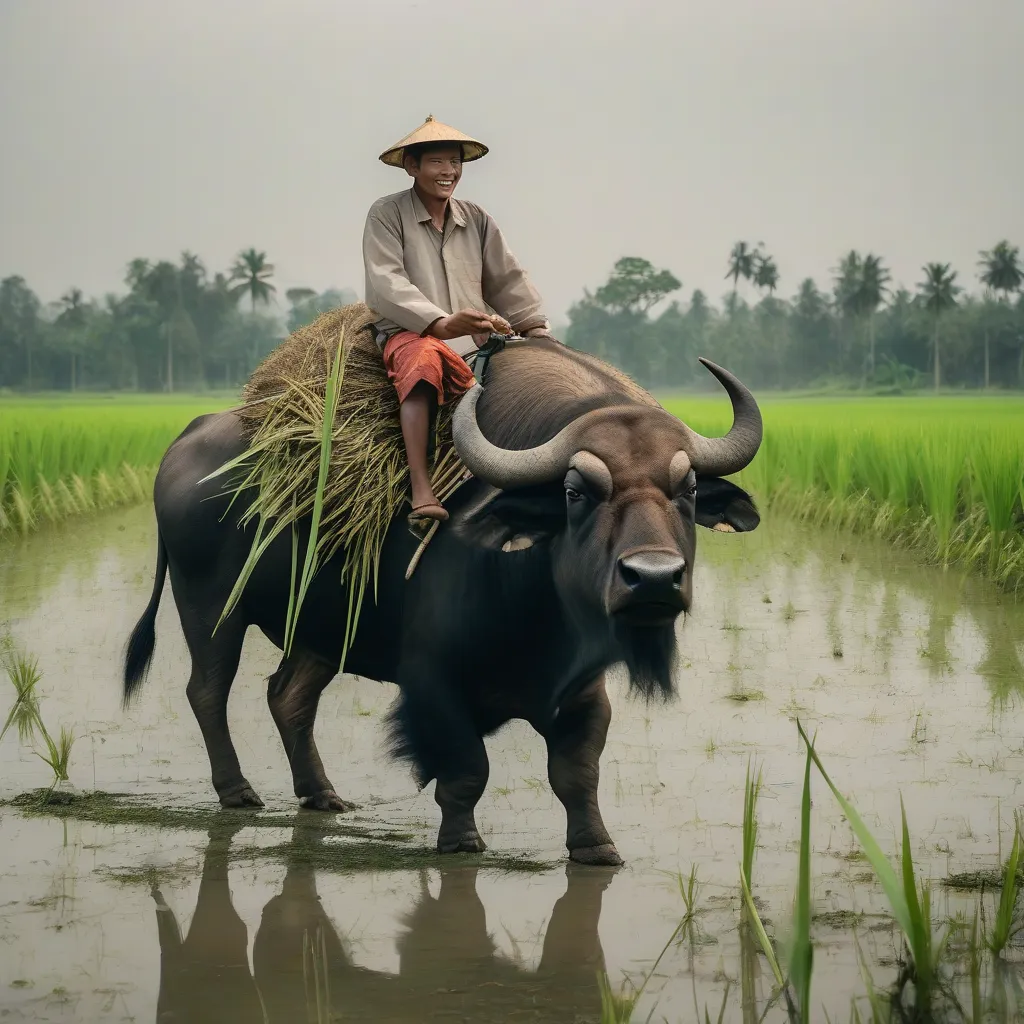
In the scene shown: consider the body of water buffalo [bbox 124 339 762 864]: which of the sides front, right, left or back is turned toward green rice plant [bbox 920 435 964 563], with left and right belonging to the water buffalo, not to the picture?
left

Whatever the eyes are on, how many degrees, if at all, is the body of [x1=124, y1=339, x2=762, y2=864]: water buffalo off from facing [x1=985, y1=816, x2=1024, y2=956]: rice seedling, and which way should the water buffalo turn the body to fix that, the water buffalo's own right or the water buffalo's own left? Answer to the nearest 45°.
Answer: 0° — it already faces it

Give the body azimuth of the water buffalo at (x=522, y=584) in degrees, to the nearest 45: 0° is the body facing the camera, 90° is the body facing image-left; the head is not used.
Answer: approximately 315°

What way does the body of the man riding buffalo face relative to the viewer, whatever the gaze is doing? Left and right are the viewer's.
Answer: facing the viewer and to the right of the viewer

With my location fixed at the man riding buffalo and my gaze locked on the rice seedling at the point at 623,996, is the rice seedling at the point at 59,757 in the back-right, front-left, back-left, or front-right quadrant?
back-right

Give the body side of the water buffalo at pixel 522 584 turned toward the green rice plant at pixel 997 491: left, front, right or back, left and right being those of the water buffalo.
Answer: left

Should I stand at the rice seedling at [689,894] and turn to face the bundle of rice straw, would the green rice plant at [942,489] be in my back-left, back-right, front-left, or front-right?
front-right

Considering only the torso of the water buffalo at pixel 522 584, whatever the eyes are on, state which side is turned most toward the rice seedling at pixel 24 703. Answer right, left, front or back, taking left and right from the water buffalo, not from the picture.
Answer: back

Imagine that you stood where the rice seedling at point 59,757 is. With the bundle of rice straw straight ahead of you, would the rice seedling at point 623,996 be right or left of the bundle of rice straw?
right

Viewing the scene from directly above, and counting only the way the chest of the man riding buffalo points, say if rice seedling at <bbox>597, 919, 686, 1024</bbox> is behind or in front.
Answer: in front

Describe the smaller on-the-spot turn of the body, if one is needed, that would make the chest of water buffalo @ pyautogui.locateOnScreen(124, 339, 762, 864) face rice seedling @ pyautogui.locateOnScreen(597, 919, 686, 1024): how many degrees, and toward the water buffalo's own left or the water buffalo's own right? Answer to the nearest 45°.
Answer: approximately 45° to the water buffalo's own right
